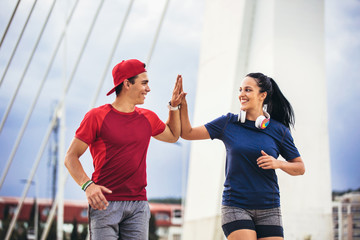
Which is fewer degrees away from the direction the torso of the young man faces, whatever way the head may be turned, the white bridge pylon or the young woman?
the young woman

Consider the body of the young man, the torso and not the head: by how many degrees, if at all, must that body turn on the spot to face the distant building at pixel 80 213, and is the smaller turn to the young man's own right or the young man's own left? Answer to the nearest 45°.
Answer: approximately 135° to the young man's own left

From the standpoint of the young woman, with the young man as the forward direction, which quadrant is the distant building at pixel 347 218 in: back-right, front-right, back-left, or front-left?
back-right

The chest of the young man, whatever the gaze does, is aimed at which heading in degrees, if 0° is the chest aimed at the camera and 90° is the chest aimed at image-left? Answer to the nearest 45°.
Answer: approximately 315°

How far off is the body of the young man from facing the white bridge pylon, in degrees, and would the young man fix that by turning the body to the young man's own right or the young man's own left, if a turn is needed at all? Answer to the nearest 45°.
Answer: approximately 90° to the young man's own left

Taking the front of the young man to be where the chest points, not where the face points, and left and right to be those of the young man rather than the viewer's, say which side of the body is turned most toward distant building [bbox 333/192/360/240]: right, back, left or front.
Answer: left

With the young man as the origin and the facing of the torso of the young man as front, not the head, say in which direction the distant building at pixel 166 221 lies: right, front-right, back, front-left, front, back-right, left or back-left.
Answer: back-left

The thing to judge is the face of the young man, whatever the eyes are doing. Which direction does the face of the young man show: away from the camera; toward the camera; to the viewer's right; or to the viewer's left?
to the viewer's right

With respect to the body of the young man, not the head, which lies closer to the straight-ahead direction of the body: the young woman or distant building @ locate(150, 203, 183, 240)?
the young woman

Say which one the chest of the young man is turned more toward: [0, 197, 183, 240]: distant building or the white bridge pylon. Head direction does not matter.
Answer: the white bridge pylon
